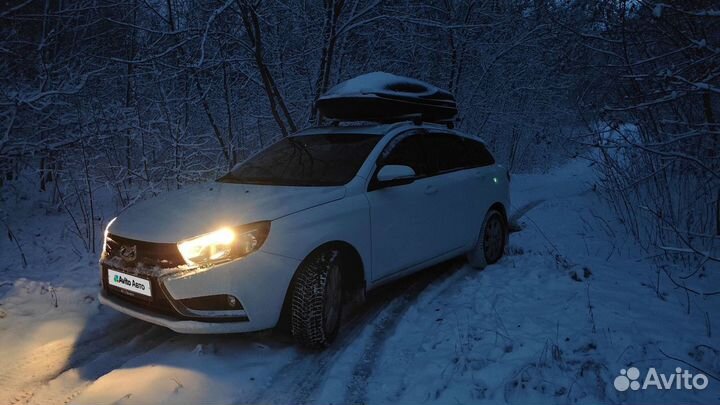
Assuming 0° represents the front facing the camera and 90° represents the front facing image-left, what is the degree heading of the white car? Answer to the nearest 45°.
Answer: approximately 45°
